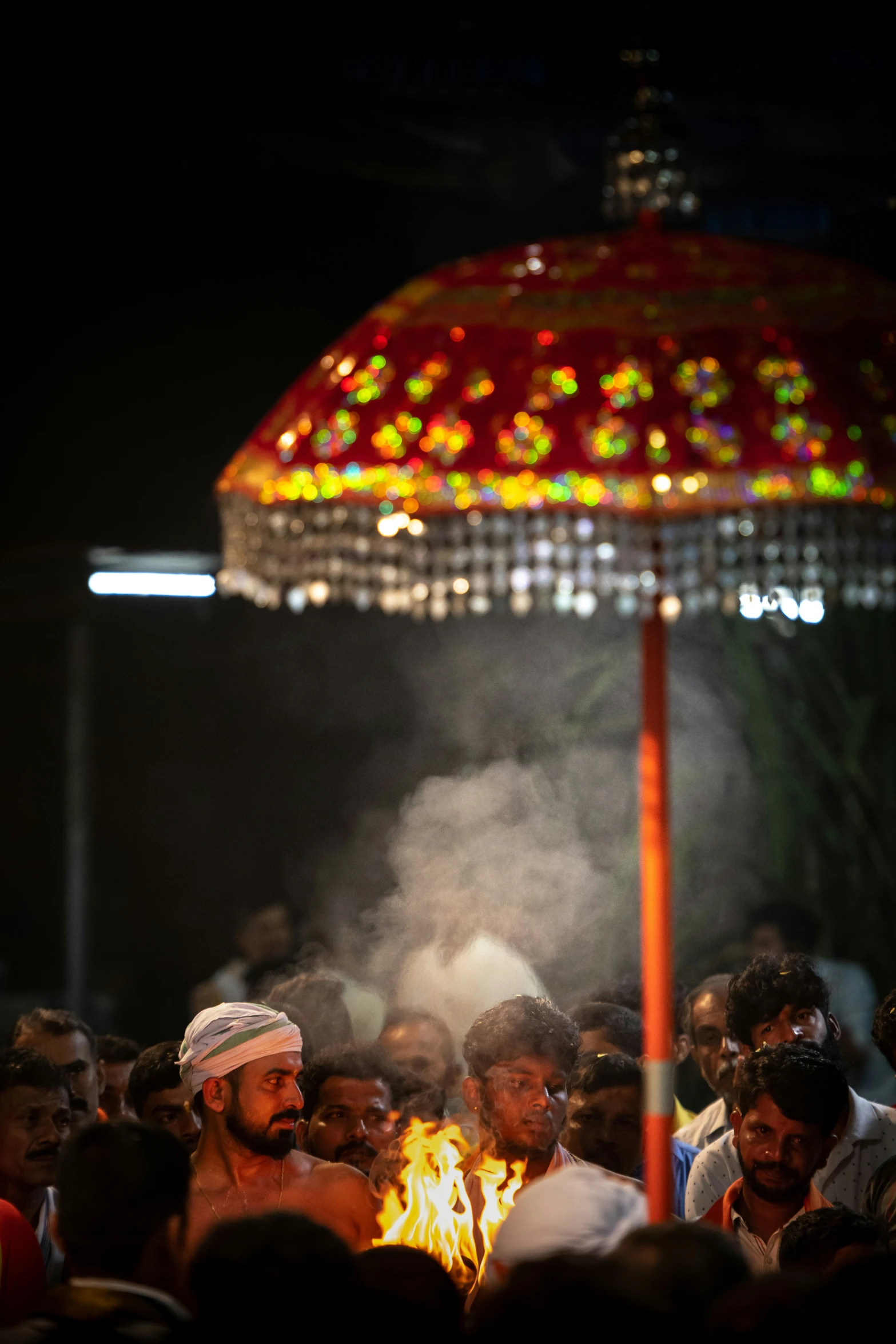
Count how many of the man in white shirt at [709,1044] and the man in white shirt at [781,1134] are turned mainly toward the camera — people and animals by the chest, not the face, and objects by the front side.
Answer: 2

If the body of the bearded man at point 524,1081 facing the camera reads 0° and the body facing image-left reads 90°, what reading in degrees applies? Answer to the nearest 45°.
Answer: approximately 315°

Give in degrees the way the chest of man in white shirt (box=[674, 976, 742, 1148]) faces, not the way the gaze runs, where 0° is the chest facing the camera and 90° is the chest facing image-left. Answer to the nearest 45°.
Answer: approximately 0°

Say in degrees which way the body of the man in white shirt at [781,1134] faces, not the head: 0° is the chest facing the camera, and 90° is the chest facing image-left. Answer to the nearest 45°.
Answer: approximately 0°

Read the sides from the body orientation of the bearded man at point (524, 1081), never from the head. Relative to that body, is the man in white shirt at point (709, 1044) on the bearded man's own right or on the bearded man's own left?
on the bearded man's own left
